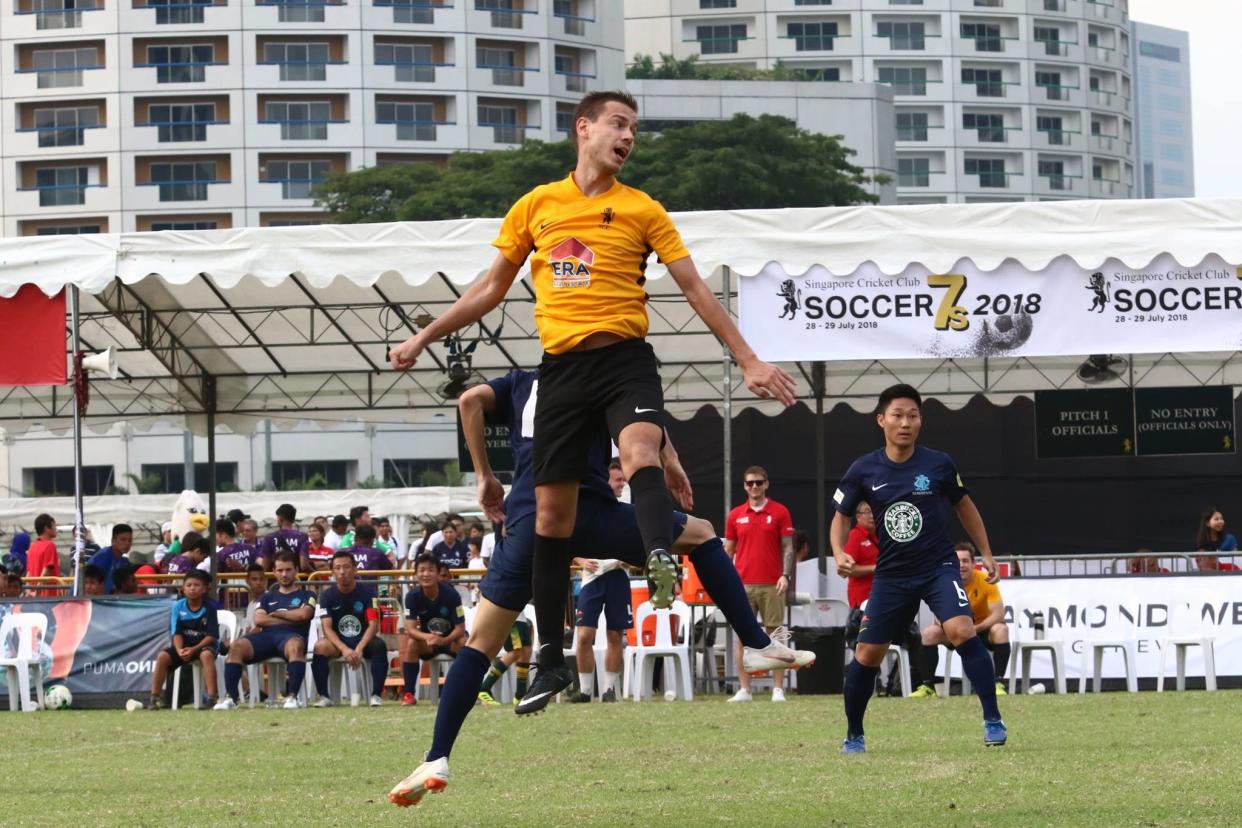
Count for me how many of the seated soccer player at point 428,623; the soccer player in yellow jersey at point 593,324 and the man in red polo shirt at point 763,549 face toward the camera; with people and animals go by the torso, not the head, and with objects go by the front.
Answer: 3

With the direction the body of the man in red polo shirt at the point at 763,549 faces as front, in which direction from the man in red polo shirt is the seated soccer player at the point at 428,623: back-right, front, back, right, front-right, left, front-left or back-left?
right

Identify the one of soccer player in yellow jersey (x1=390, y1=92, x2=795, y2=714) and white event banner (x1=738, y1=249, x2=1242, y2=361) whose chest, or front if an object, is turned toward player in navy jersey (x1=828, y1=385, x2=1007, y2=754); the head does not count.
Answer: the white event banner

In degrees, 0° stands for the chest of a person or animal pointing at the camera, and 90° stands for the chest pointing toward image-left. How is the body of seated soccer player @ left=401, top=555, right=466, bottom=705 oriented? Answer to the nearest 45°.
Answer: approximately 0°

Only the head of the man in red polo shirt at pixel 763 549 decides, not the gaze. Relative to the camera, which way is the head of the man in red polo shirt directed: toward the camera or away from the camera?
toward the camera

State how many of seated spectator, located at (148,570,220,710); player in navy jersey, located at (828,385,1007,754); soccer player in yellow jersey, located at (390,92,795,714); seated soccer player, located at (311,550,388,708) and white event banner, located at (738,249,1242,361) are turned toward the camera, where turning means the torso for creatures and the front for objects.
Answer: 5

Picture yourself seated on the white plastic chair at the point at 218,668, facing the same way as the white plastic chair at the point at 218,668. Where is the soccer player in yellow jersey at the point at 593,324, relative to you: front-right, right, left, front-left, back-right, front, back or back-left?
front-left

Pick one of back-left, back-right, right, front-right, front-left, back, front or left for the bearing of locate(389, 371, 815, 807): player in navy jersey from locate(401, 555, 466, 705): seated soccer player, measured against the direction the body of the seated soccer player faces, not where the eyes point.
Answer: front

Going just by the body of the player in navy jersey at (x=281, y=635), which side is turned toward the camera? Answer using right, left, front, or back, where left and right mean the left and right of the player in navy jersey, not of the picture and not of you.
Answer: front

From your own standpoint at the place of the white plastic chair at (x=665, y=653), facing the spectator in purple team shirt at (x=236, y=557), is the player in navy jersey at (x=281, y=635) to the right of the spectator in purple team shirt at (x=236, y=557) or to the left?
left

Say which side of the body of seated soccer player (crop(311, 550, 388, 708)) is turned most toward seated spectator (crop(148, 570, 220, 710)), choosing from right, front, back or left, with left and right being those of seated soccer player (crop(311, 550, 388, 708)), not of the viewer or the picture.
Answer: right

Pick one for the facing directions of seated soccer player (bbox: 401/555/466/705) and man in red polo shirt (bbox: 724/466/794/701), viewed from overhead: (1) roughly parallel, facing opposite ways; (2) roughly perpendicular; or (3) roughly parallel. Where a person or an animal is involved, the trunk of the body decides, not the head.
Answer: roughly parallel

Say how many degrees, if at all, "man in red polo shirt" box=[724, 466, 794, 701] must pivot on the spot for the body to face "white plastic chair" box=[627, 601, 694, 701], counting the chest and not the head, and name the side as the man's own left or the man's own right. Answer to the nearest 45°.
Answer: approximately 135° to the man's own right

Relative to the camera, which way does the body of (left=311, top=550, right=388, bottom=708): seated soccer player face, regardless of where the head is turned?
toward the camera
